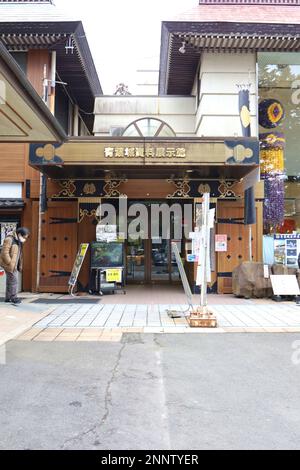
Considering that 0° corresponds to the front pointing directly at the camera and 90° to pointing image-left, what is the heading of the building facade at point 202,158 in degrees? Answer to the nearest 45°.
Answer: approximately 0°

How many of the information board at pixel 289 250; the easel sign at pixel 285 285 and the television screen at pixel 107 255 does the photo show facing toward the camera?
3

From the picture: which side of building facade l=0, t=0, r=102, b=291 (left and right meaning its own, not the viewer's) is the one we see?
front

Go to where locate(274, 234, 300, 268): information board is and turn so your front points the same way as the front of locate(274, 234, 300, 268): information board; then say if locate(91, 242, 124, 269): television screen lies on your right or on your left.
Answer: on your right

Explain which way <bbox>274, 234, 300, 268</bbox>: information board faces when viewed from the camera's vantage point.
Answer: facing the viewer

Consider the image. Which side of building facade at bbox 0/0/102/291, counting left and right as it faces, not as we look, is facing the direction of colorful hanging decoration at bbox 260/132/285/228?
left

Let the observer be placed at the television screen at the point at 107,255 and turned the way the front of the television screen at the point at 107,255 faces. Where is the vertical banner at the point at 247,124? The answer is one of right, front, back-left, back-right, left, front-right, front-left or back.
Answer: left

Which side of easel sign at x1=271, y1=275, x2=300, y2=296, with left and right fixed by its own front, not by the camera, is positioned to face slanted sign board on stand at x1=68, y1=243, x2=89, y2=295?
right

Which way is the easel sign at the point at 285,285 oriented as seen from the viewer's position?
toward the camera

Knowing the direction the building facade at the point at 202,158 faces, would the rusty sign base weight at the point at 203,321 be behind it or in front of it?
in front
